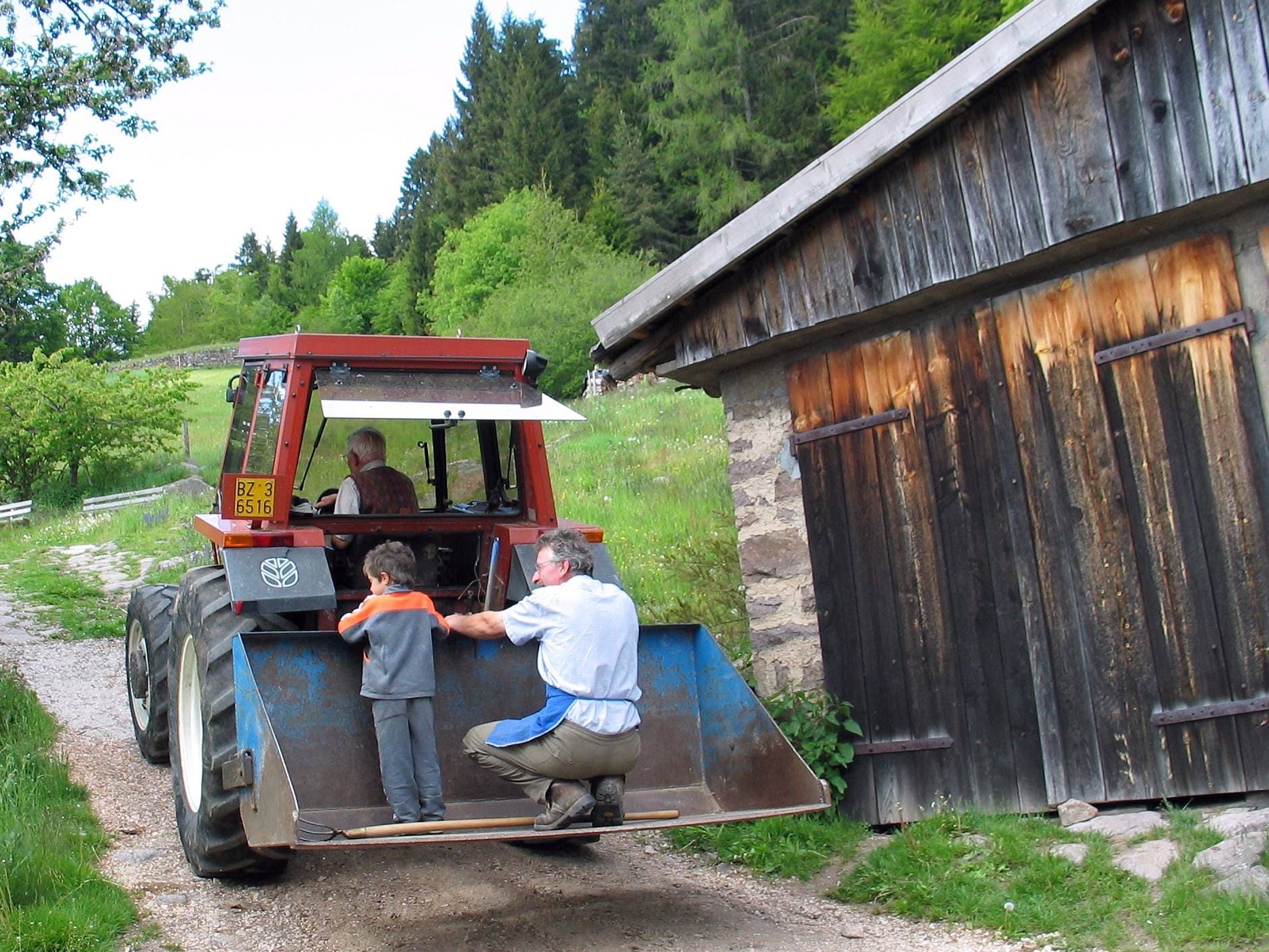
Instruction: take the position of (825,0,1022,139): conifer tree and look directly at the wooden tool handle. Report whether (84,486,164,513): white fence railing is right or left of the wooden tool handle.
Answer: right

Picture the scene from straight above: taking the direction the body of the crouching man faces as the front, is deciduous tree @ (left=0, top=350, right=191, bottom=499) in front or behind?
in front

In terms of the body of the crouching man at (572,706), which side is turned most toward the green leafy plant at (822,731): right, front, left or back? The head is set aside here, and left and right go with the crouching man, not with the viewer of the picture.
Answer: right

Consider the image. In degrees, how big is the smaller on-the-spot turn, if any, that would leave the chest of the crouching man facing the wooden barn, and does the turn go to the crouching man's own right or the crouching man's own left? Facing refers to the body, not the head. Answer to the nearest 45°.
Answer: approximately 135° to the crouching man's own right

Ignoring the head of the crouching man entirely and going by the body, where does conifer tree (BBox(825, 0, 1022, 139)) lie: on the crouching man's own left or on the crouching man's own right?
on the crouching man's own right

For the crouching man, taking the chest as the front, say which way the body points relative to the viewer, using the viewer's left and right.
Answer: facing away from the viewer and to the left of the viewer

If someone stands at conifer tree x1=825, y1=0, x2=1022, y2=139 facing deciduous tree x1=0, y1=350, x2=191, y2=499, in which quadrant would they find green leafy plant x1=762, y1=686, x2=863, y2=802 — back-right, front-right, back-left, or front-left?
front-left
